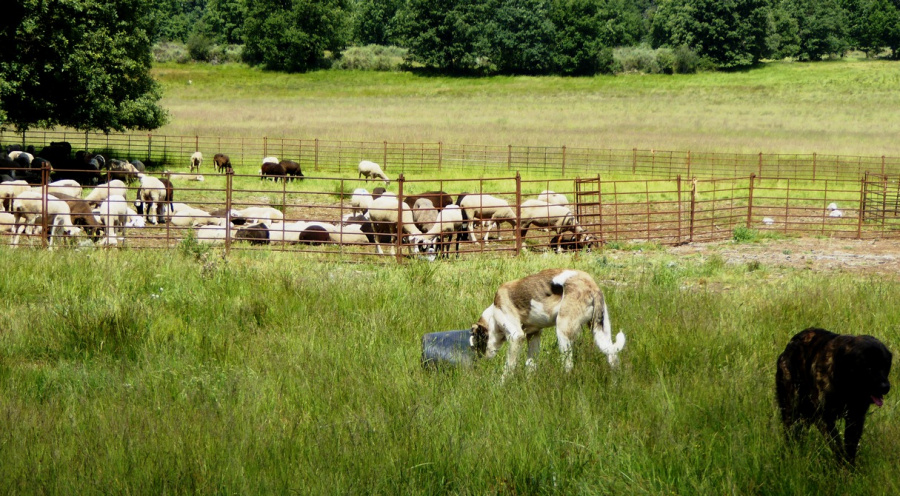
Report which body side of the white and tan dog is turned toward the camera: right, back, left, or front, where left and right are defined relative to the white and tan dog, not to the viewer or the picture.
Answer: left

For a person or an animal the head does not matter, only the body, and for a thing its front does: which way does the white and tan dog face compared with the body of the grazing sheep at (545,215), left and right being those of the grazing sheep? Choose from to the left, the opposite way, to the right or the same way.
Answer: the opposite way

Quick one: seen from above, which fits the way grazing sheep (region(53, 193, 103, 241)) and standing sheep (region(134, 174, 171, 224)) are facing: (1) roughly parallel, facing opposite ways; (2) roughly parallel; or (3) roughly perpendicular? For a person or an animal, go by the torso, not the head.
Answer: roughly perpendicular

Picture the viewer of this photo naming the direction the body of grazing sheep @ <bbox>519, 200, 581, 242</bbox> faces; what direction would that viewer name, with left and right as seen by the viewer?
facing to the right of the viewer
